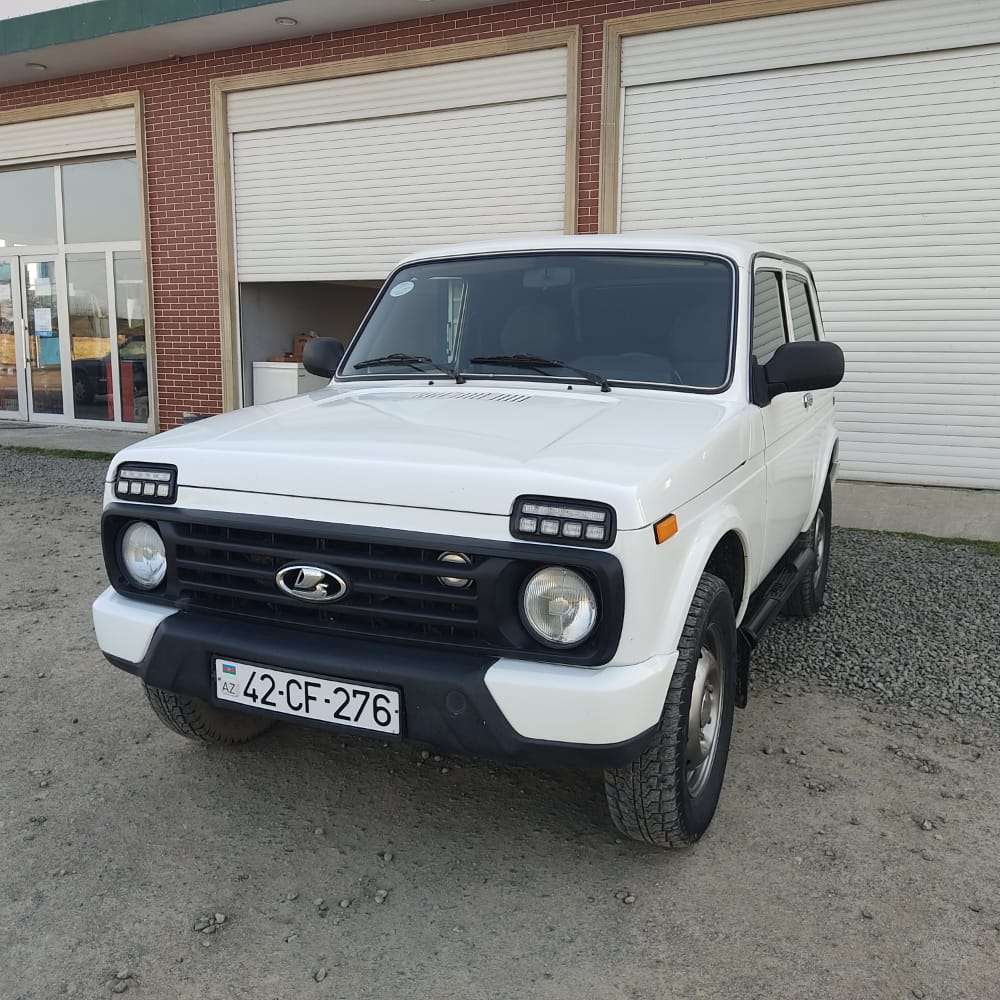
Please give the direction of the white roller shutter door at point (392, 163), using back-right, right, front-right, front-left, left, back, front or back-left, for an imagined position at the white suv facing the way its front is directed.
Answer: back-right

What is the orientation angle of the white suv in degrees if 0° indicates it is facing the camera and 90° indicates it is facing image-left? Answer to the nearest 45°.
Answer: approximately 45°

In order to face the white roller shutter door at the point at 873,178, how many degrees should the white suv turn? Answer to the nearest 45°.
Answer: approximately 180°

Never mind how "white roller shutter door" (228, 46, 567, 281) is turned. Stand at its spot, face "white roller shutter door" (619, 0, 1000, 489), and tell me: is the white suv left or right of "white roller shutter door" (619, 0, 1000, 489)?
right

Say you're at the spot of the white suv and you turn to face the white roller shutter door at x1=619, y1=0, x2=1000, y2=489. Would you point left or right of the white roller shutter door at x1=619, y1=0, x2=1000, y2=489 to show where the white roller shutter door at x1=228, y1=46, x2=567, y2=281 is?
left
